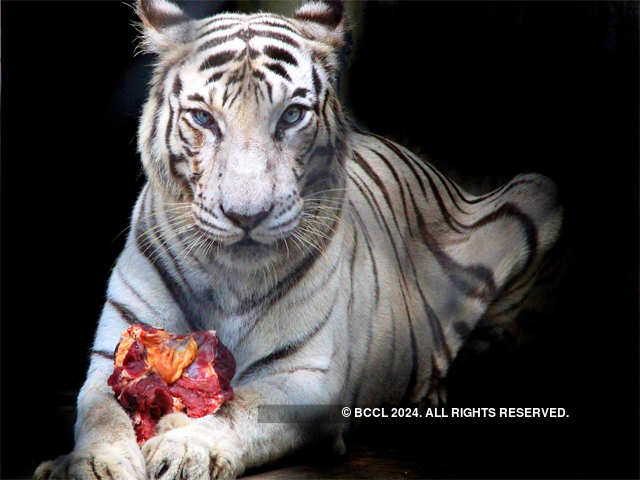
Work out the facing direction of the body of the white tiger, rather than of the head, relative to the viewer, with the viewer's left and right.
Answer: facing the viewer and to the left of the viewer
